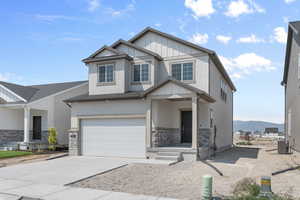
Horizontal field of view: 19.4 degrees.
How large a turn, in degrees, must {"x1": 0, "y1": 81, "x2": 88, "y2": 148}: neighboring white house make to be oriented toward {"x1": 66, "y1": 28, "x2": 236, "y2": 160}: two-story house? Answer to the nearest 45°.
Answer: approximately 90° to its left

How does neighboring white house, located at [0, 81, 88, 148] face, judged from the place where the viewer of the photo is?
facing the viewer and to the left of the viewer

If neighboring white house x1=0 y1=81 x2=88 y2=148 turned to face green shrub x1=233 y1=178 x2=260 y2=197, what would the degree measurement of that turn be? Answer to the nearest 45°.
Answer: approximately 45° to its left
